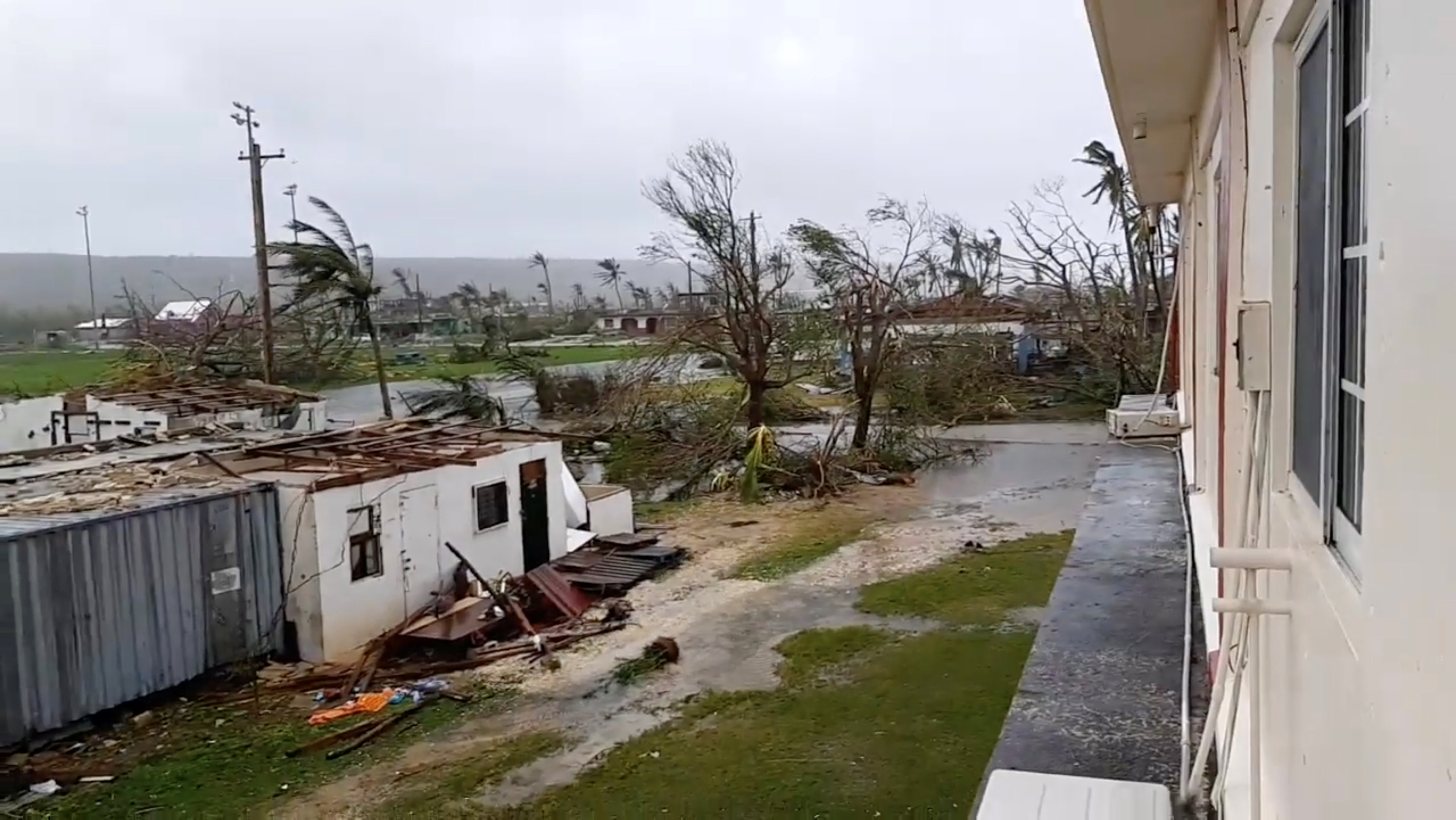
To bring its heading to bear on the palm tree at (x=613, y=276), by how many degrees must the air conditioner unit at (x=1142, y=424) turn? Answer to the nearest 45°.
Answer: approximately 45° to its right

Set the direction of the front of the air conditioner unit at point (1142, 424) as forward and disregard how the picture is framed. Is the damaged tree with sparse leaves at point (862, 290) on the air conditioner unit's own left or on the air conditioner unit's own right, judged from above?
on the air conditioner unit's own right

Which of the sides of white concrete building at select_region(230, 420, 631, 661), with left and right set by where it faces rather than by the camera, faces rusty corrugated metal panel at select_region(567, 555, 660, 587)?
left

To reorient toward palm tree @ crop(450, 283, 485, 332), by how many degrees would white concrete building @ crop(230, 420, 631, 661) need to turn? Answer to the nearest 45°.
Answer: approximately 135° to its left

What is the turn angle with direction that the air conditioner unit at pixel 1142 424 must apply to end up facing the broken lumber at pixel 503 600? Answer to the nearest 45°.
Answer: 0° — it already faces it

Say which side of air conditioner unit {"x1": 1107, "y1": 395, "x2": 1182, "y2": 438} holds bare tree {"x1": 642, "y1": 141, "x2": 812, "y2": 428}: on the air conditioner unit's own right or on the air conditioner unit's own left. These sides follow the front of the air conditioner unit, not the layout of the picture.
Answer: on the air conditioner unit's own right

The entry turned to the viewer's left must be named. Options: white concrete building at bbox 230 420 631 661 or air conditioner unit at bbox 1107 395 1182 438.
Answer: the air conditioner unit

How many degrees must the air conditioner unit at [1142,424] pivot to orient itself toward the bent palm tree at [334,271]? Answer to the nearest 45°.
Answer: approximately 135° to its right

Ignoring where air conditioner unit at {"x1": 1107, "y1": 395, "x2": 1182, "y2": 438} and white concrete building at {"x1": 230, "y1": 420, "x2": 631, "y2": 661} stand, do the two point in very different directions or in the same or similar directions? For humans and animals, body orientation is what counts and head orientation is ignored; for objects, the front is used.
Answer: very different directions

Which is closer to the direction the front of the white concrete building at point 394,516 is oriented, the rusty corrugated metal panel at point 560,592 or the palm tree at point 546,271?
the rusty corrugated metal panel

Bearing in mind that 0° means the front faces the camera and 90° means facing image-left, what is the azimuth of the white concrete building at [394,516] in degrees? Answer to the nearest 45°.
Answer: approximately 315°

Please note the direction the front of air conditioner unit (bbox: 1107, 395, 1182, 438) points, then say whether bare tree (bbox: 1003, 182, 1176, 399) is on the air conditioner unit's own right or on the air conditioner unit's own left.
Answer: on the air conditioner unit's own right

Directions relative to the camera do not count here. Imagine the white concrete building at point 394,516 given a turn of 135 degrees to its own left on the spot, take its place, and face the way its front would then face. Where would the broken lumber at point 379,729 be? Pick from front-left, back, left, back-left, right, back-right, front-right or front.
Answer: back

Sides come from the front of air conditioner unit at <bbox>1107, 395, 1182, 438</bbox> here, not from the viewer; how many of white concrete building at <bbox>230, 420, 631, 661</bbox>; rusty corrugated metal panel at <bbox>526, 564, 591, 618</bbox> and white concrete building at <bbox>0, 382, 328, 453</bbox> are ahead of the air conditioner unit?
3
